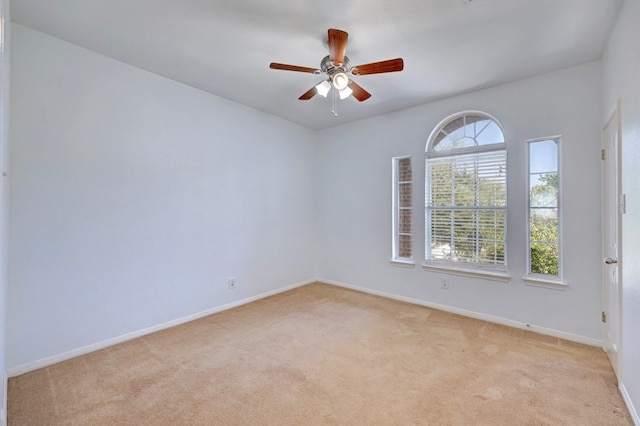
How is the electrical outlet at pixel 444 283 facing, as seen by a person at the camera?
facing the viewer

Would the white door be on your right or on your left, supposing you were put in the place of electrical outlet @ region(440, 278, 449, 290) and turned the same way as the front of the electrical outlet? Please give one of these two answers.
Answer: on your left

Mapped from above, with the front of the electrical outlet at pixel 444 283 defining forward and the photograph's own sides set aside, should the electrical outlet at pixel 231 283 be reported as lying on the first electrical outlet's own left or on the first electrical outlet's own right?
on the first electrical outlet's own right
